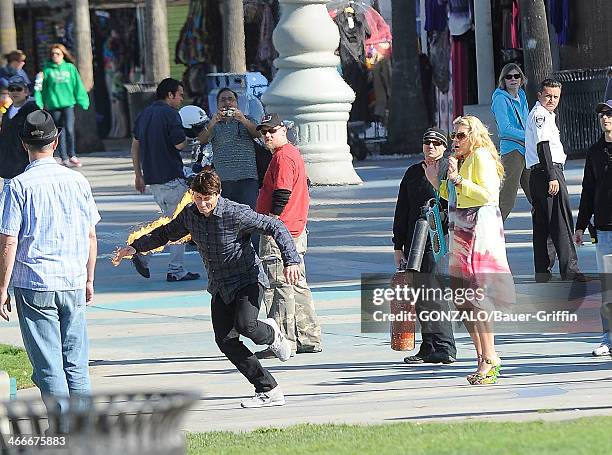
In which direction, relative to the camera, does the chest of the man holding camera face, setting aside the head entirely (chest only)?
toward the camera

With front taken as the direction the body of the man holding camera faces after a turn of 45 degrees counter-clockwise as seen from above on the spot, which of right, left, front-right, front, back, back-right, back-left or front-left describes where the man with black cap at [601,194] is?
front

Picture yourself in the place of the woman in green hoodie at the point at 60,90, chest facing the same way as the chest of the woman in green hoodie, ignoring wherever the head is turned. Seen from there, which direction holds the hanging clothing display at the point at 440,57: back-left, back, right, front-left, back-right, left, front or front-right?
left

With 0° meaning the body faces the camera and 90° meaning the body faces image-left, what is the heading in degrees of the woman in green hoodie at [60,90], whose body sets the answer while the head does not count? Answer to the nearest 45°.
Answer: approximately 0°

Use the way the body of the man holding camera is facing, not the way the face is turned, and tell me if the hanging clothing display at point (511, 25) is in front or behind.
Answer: behind

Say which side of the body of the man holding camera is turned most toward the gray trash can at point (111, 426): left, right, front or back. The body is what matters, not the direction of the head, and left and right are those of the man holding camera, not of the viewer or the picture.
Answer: front

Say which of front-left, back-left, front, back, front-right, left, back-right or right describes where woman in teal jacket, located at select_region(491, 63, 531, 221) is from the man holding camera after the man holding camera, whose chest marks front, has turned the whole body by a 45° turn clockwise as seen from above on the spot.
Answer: back-left

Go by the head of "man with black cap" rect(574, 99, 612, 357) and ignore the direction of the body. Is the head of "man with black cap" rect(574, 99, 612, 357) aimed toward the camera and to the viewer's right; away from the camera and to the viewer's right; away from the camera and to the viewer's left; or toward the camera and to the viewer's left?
toward the camera and to the viewer's left

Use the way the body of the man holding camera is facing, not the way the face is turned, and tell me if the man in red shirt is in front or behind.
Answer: in front

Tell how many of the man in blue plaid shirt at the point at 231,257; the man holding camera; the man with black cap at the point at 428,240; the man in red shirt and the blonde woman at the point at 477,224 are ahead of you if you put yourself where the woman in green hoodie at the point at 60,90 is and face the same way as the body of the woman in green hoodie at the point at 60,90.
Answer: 5

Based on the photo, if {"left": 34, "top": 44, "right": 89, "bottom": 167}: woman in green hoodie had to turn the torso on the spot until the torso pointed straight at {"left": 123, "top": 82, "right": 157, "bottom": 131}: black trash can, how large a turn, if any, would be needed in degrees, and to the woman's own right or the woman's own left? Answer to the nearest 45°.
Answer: approximately 180°
